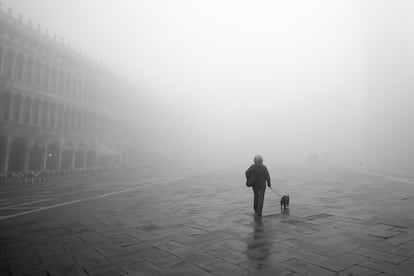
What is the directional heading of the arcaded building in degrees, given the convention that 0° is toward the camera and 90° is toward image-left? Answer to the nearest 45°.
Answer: approximately 315°

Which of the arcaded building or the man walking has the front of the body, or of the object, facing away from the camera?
the man walking

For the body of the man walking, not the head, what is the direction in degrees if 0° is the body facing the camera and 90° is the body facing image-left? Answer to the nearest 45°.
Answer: approximately 180°

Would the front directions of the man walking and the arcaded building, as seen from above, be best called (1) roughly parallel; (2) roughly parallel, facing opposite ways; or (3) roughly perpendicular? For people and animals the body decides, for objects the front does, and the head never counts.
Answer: roughly perpendicular

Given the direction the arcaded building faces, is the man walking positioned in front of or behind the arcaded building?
in front

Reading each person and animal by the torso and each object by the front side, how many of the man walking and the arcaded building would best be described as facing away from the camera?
1

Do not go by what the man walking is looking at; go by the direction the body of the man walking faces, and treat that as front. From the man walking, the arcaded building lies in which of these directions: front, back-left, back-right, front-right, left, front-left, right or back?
front-left
